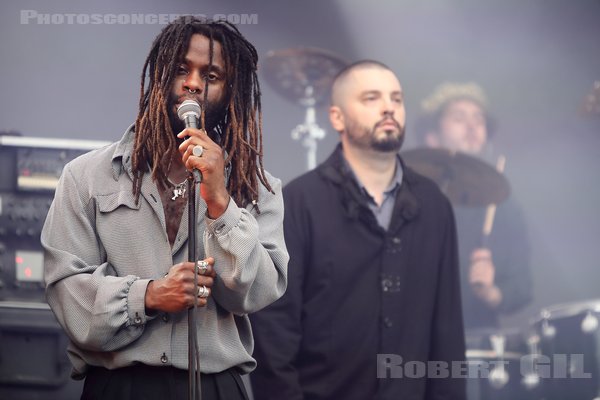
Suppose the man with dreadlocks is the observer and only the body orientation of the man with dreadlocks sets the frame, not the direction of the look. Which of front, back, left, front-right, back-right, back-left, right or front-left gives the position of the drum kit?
back-left

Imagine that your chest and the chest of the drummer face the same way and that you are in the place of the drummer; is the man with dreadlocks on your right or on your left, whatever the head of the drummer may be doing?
on your right

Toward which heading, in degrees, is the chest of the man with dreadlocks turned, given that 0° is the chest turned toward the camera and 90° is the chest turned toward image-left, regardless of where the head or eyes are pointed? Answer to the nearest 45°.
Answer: approximately 0°

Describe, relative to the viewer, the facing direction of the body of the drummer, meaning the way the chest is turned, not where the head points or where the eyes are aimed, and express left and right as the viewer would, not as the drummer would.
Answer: facing the viewer and to the right of the viewer

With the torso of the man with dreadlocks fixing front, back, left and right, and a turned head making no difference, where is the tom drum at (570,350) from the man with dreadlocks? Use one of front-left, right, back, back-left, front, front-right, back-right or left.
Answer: back-left

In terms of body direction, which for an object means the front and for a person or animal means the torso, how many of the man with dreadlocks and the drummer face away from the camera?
0
